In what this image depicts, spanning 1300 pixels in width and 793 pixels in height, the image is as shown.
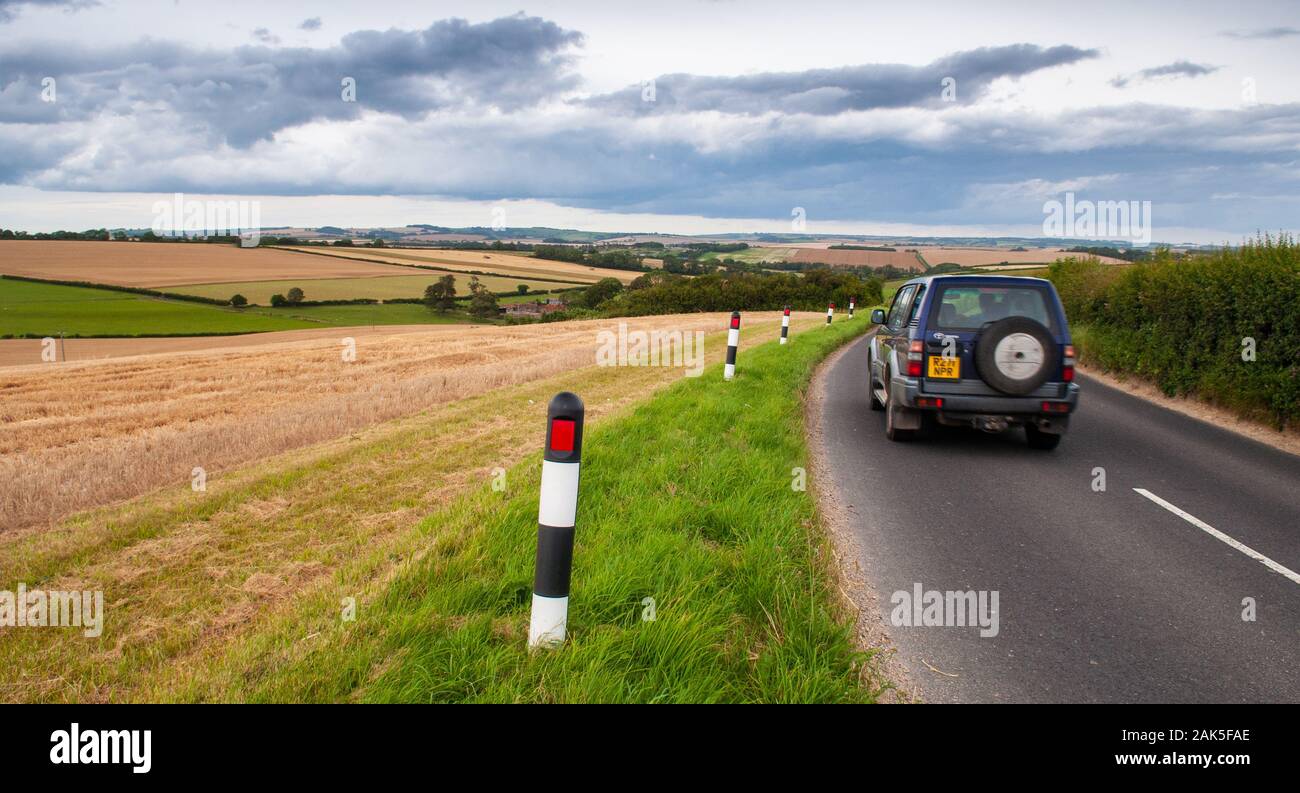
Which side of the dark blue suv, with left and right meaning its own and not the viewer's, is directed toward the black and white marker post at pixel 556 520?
back

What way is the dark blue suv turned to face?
away from the camera

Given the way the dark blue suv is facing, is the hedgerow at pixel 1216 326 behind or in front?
in front

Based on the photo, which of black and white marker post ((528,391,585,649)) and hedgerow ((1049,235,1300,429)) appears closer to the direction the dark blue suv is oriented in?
the hedgerow
